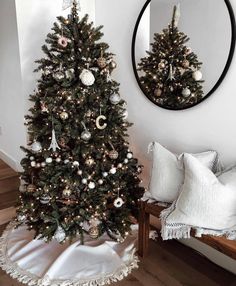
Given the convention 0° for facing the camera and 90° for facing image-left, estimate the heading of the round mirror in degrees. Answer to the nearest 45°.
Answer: approximately 45°

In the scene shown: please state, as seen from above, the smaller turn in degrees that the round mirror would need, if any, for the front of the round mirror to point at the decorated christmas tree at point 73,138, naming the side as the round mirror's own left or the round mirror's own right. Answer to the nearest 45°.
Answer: approximately 45° to the round mirror's own right
